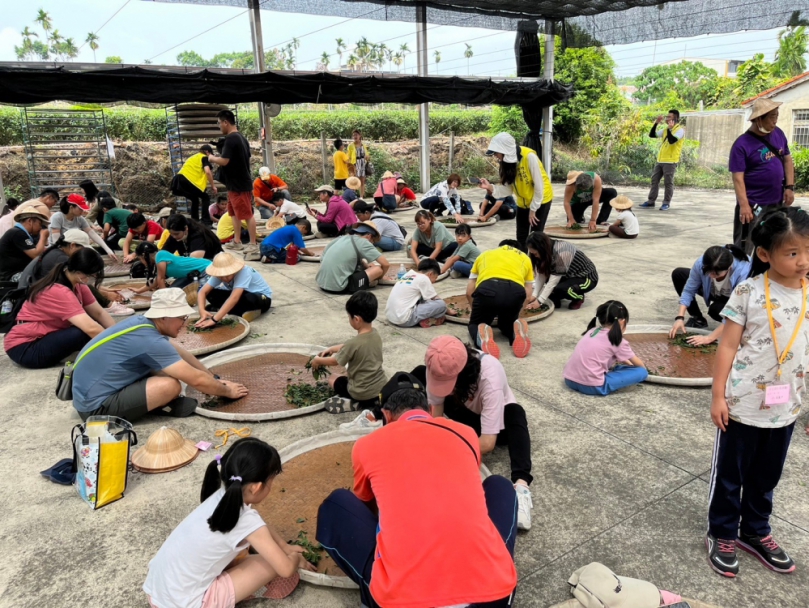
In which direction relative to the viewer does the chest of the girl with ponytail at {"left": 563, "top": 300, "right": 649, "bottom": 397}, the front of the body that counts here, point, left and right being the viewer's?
facing away from the viewer and to the right of the viewer

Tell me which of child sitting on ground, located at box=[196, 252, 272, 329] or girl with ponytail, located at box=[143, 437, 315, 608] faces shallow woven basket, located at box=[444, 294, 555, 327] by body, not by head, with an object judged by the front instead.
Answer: the girl with ponytail

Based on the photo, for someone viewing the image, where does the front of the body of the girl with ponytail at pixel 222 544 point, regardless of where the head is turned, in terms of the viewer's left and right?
facing away from the viewer and to the right of the viewer

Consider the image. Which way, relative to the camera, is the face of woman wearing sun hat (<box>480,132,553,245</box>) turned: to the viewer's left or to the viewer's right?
to the viewer's left

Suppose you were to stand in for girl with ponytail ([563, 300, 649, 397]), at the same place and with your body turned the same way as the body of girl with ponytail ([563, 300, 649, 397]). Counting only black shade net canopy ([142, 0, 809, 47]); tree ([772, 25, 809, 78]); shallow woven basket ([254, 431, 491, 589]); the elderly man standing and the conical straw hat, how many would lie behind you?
2

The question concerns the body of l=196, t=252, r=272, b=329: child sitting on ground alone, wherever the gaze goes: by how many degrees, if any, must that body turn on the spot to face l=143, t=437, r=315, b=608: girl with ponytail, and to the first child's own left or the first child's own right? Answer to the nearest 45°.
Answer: approximately 45° to the first child's own left

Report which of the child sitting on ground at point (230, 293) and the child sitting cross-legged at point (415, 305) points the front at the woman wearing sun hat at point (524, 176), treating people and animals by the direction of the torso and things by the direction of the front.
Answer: the child sitting cross-legged

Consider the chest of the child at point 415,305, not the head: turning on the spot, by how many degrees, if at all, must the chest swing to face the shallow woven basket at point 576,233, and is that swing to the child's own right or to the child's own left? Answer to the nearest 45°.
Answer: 0° — they already face it

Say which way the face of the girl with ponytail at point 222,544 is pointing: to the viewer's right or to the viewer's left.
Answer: to the viewer's right

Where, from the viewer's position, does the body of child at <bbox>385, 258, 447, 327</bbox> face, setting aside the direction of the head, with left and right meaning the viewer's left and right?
facing away from the viewer and to the right of the viewer

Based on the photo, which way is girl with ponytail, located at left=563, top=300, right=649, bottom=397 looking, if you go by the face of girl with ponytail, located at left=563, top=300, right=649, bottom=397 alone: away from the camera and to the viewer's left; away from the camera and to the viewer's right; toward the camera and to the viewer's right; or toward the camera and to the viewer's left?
away from the camera and to the viewer's right

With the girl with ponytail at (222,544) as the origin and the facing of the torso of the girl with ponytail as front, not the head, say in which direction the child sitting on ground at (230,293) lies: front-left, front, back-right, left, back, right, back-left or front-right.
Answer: front-left
